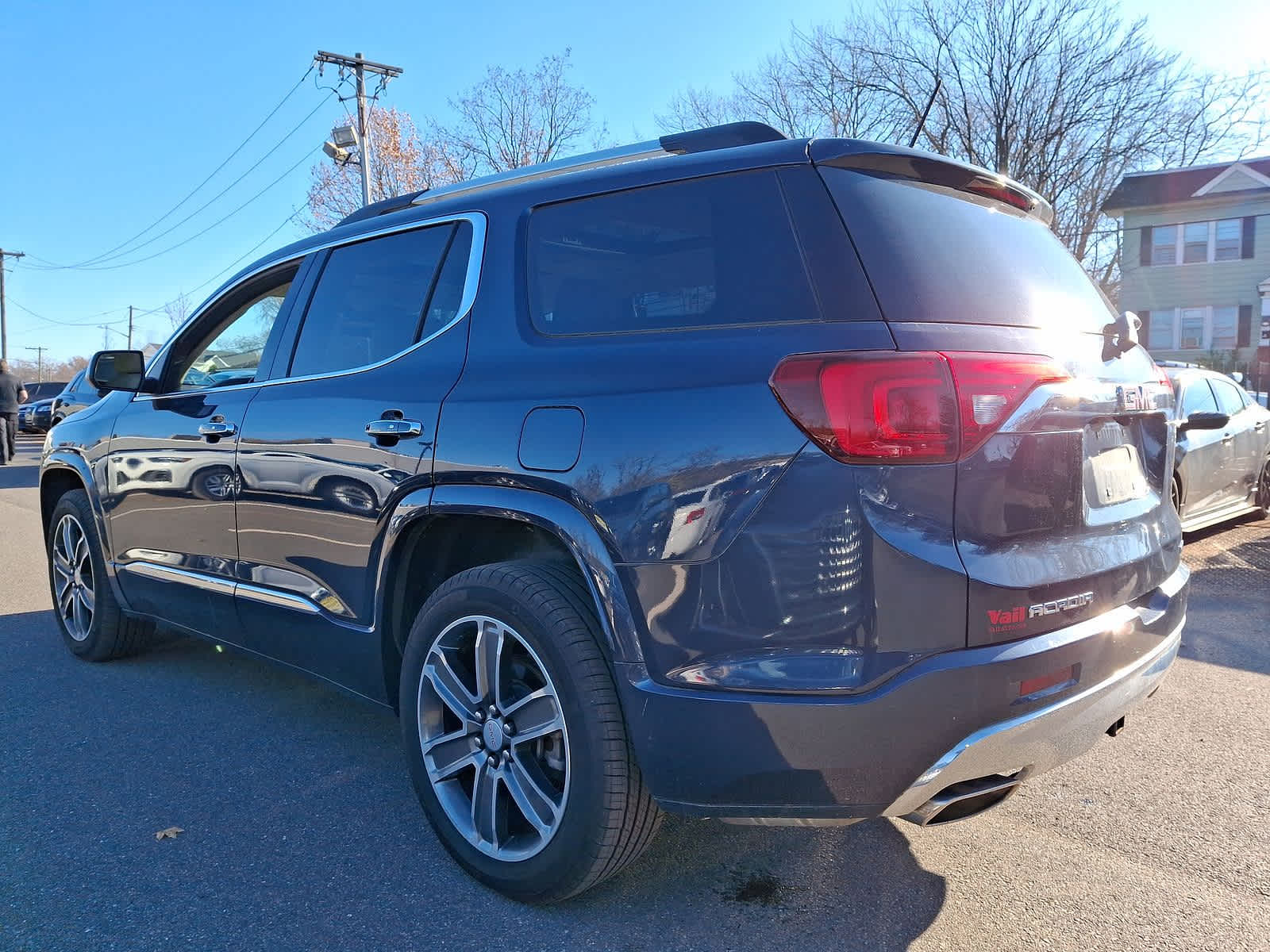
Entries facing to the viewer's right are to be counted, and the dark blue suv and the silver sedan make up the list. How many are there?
0

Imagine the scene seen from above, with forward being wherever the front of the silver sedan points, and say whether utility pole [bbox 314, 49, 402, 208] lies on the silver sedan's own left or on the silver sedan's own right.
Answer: on the silver sedan's own right

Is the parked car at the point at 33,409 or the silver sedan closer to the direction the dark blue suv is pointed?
the parked car

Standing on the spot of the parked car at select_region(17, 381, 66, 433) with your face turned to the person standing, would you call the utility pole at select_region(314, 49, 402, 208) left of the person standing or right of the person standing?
left

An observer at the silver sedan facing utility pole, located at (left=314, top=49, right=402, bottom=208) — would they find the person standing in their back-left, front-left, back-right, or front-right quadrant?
front-left

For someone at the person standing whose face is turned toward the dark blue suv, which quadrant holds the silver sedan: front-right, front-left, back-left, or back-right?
front-left

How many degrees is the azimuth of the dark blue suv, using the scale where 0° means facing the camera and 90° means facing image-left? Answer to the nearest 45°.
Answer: approximately 135°

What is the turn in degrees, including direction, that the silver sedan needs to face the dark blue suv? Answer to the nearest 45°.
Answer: approximately 45° to its left

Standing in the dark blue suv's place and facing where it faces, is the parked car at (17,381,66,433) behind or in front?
in front

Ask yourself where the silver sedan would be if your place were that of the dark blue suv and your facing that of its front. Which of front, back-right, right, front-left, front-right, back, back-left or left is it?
right

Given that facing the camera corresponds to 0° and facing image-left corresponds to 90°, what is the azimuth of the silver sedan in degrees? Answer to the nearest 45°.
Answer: approximately 45°

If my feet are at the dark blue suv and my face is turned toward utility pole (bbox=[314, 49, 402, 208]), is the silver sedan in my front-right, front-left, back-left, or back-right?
front-right
